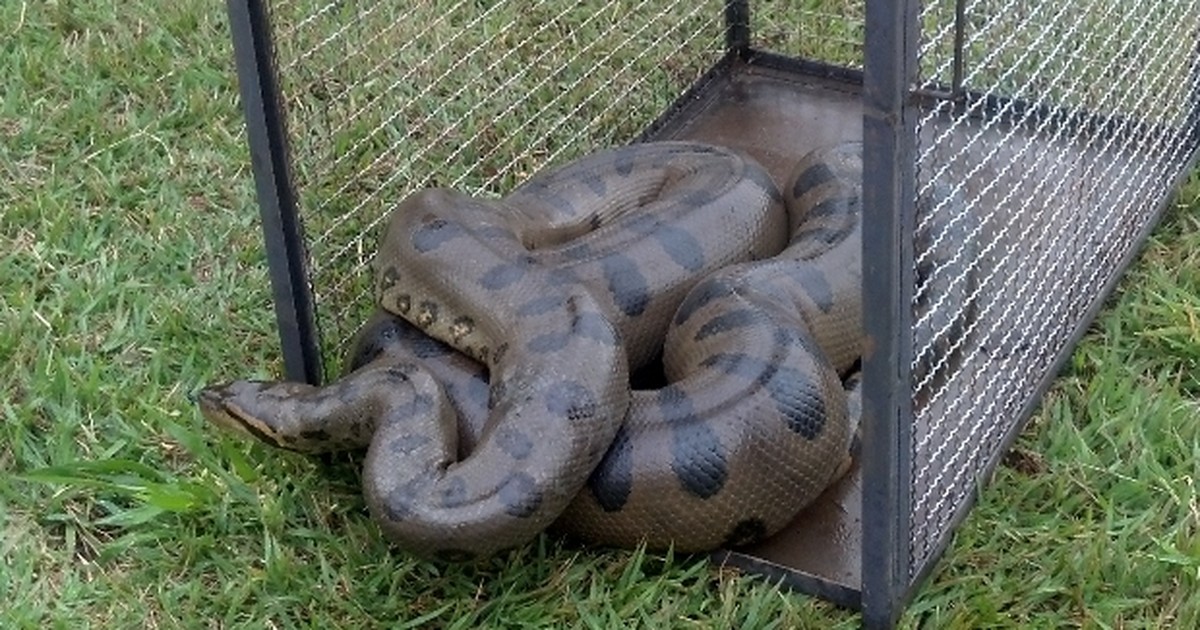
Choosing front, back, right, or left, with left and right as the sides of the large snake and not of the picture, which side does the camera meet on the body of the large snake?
left
